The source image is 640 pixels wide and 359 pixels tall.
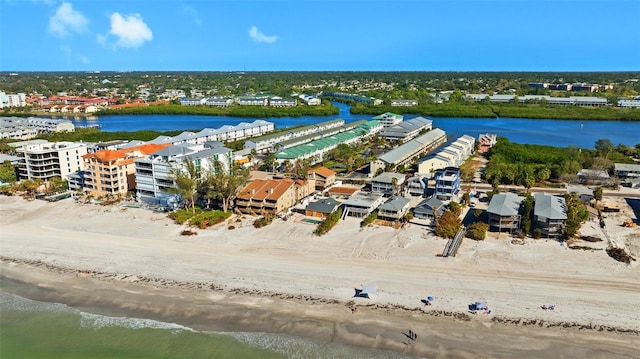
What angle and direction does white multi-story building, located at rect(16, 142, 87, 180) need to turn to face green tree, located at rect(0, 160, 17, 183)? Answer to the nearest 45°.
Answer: approximately 90° to its right

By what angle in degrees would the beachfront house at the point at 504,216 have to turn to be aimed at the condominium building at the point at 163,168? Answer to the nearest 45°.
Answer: approximately 90° to its right

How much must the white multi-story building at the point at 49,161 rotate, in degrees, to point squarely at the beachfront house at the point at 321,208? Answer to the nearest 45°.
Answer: approximately 90° to its left

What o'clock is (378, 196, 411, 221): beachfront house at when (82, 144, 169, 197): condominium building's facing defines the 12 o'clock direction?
The beachfront house is roughly at 9 o'clock from the condominium building.

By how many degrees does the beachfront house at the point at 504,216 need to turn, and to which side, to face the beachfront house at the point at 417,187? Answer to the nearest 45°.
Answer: approximately 135° to its right

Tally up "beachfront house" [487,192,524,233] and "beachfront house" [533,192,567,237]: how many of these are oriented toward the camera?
2

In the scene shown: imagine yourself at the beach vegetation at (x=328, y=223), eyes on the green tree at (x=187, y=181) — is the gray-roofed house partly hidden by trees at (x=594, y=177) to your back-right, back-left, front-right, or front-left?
back-right

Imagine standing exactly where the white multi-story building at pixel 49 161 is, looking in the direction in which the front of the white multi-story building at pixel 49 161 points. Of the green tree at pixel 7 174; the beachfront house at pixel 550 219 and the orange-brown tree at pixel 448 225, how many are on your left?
2

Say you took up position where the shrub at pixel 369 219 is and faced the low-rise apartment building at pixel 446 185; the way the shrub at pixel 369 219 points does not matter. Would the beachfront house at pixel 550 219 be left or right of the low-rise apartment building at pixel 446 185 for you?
right

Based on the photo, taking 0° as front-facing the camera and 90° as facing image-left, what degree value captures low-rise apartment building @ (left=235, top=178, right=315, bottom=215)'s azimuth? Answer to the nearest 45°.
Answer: approximately 45°

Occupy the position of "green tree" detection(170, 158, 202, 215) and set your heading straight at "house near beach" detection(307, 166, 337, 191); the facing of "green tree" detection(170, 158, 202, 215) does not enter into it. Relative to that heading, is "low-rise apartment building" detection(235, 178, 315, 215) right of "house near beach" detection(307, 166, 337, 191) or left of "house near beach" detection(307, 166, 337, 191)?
right
